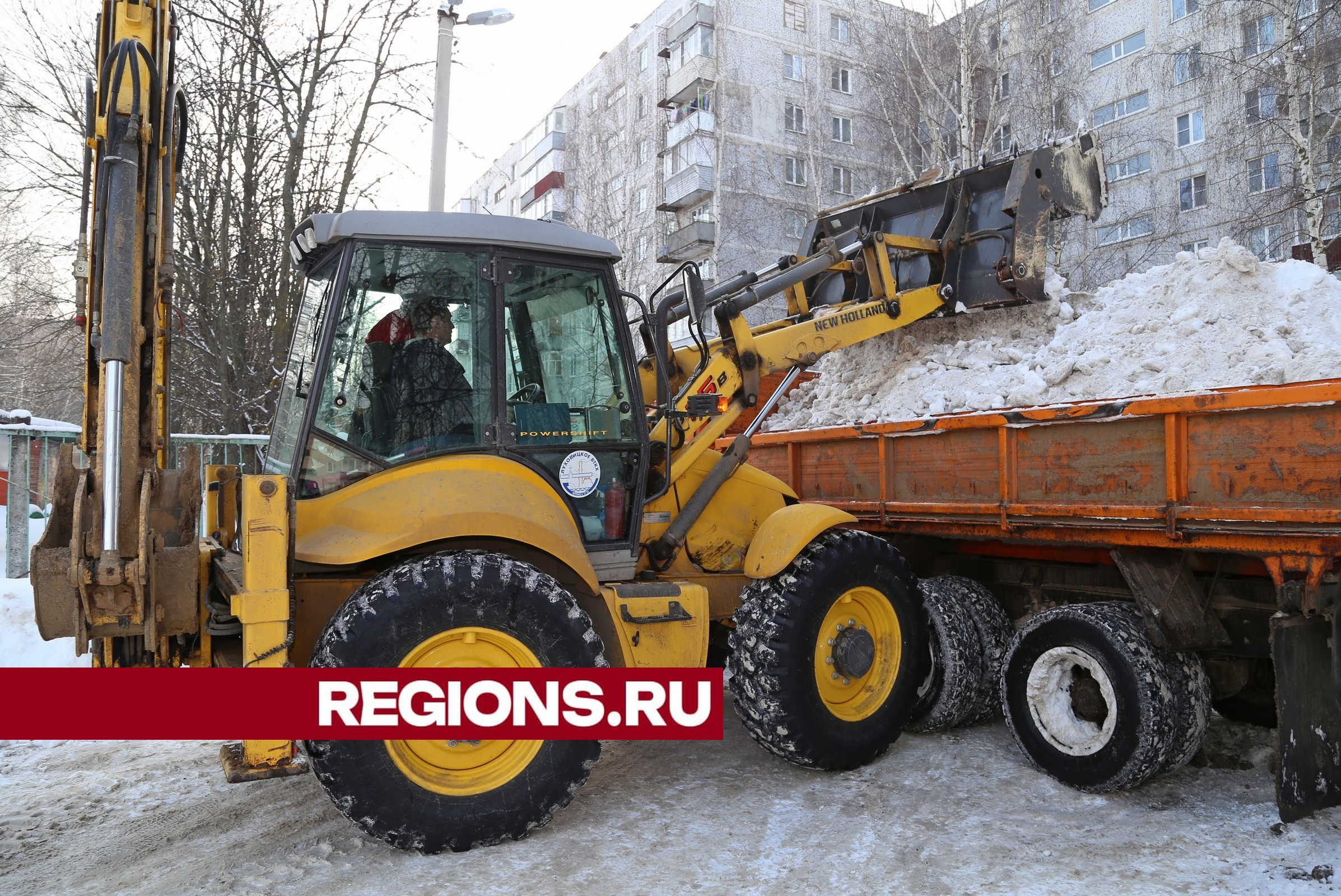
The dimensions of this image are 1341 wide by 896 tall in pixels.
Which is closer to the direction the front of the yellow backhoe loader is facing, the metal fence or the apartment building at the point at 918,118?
the apartment building

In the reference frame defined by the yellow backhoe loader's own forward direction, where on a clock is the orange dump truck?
The orange dump truck is roughly at 12 o'clock from the yellow backhoe loader.

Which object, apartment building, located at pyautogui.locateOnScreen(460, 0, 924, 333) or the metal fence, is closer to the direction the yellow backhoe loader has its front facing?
the apartment building

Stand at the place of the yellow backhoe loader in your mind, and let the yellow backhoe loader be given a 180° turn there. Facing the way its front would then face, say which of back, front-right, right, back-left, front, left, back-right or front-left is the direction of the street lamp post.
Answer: right

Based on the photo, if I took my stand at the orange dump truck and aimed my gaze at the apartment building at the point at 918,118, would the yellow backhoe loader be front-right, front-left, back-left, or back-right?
back-left

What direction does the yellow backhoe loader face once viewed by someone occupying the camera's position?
facing to the right of the viewer

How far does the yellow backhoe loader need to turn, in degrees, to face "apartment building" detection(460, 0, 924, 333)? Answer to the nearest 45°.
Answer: approximately 90° to its left

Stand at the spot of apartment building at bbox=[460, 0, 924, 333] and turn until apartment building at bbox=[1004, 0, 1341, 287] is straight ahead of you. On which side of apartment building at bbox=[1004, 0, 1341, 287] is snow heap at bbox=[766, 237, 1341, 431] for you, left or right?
right

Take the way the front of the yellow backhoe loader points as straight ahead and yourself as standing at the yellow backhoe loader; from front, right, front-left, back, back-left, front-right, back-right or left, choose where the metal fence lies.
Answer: back-left

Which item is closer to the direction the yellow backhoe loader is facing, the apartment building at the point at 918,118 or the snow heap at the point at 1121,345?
the snow heap

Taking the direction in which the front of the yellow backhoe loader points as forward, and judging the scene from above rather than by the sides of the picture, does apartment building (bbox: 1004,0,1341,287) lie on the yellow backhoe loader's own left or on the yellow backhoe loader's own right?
on the yellow backhoe loader's own left

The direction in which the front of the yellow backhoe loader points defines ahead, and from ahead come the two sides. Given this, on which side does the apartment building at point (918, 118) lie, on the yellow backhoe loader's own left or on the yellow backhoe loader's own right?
on the yellow backhoe loader's own left

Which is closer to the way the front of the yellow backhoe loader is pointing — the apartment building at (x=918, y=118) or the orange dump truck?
the orange dump truck
